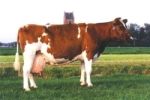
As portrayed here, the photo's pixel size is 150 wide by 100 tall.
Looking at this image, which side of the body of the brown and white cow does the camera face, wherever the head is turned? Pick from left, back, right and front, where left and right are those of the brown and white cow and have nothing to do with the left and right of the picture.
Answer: right
